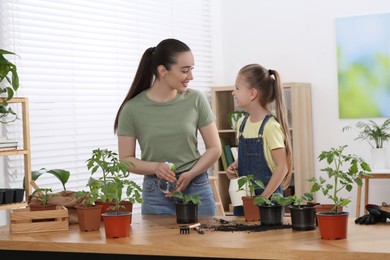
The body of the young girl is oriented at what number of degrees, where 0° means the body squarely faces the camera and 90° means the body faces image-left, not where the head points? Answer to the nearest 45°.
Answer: approximately 45°

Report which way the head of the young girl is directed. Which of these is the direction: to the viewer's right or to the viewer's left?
to the viewer's left

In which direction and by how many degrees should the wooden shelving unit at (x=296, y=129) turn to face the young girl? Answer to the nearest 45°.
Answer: approximately 45° to its left

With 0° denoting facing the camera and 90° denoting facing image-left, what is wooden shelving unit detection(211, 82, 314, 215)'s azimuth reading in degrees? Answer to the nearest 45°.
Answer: approximately 45°

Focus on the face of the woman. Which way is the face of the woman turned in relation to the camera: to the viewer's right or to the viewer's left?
to the viewer's right

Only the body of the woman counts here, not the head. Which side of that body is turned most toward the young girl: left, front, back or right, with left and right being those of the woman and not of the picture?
left

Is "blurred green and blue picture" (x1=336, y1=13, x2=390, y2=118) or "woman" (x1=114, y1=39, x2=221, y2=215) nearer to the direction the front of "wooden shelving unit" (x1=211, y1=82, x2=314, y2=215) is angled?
the woman

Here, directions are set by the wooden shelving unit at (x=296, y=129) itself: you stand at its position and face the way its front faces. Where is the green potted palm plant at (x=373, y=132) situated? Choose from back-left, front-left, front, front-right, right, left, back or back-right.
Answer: back-left

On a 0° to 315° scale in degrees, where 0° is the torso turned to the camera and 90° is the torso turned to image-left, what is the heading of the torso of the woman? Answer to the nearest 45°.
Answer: approximately 0°
